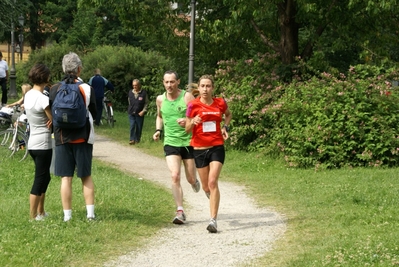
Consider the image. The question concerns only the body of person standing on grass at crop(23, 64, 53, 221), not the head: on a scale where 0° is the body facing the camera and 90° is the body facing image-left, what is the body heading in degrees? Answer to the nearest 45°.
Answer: approximately 225°

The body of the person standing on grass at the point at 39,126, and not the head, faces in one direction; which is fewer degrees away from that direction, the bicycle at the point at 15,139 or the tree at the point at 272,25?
the tree

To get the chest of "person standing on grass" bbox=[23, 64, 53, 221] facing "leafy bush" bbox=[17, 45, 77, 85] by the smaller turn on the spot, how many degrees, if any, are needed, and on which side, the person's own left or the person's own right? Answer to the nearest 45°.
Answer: approximately 45° to the person's own left

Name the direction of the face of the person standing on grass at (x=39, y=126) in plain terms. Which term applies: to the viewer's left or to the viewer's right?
to the viewer's right
